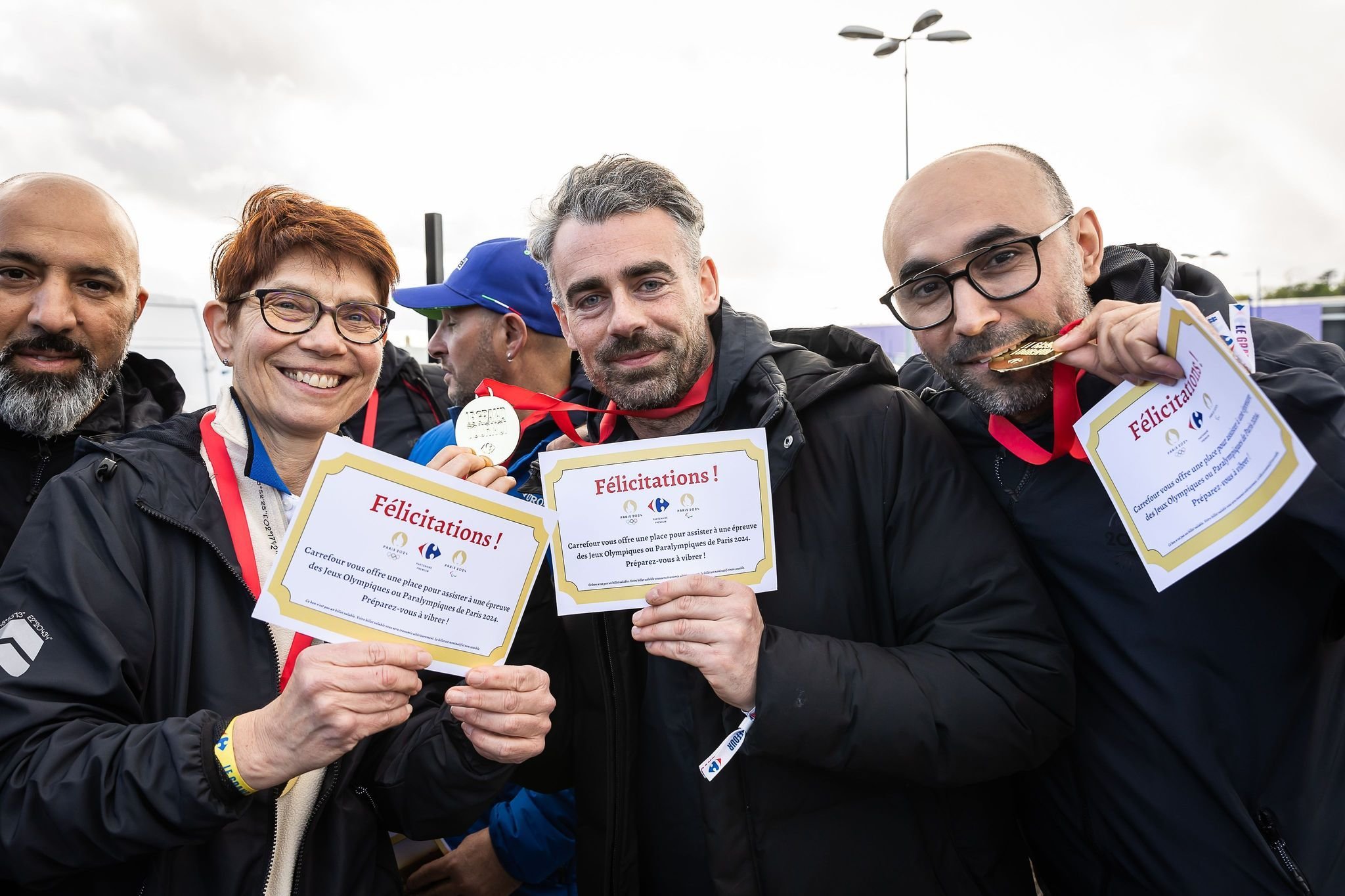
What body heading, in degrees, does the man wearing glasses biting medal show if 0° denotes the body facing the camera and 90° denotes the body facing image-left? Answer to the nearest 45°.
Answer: approximately 45°

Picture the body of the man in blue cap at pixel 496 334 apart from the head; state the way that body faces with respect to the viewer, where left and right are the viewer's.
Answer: facing to the left of the viewer

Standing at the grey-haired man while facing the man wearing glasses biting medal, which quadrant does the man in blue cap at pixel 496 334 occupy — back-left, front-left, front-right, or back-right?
back-left
